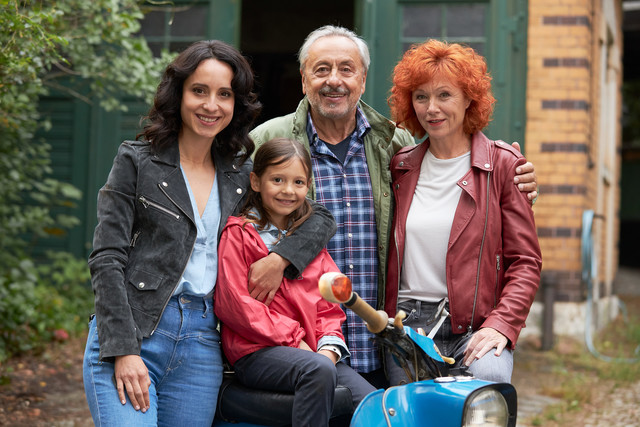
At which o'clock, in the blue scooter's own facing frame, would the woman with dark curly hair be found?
The woman with dark curly hair is roughly at 5 o'clock from the blue scooter.

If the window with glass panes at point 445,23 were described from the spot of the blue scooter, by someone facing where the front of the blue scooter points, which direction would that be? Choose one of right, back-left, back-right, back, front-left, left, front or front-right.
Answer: back-left

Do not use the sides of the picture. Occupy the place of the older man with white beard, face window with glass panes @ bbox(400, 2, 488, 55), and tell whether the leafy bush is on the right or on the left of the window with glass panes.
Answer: left

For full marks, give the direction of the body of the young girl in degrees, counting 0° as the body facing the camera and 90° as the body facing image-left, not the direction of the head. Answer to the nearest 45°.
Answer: approximately 315°

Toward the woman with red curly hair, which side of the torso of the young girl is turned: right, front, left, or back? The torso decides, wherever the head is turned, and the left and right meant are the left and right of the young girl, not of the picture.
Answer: left

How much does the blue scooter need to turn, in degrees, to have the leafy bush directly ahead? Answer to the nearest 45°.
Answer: approximately 180°

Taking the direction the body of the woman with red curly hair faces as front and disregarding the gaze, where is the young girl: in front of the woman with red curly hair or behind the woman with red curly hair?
in front

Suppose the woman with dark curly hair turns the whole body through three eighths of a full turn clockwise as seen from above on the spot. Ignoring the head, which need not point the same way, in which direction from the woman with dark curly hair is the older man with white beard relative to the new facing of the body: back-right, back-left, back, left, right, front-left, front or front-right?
back-right
